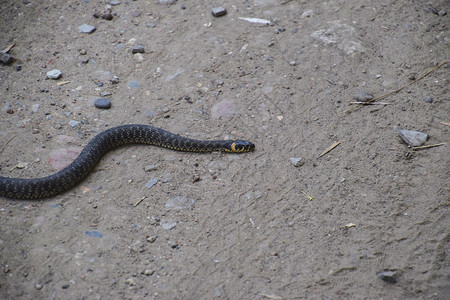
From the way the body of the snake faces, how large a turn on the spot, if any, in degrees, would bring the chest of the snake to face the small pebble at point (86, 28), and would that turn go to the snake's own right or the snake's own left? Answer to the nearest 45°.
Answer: approximately 90° to the snake's own left

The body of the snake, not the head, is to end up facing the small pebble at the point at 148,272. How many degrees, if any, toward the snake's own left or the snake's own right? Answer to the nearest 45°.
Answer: approximately 90° to the snake's own right

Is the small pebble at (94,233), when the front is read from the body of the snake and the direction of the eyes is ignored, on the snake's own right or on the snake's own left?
on the snake's own right

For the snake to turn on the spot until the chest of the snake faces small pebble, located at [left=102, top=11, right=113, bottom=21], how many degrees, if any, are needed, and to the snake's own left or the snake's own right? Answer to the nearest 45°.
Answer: approximately 90° to the snake's own left

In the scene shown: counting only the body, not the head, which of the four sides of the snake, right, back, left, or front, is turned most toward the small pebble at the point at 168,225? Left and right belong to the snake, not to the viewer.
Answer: right

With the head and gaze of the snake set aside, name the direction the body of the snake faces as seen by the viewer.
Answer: to the viewer's right
